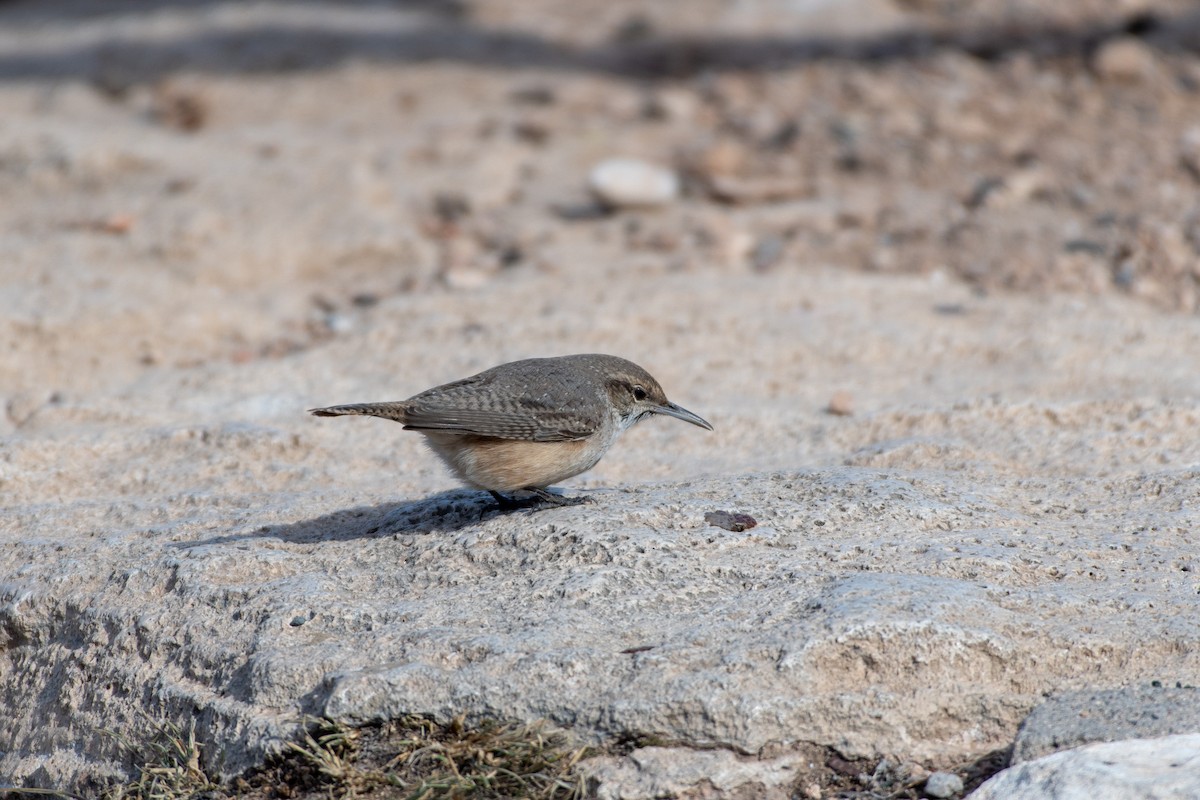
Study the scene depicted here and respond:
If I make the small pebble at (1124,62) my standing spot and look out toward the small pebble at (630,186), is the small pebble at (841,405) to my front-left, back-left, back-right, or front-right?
front-left

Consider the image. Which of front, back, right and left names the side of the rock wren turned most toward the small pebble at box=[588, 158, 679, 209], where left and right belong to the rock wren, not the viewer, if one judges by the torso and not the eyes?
left

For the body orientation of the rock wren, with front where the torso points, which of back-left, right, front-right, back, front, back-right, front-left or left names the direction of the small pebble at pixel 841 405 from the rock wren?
front-left

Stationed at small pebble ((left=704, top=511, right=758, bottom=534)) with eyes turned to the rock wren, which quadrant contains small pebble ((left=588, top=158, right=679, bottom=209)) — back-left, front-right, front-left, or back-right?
front-right

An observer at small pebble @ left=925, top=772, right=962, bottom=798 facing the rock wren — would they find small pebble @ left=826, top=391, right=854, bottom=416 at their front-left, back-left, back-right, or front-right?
front-right

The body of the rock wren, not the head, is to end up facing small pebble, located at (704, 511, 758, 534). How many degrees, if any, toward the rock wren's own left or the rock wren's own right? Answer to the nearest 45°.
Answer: approximately 45° to the rock wren's own right

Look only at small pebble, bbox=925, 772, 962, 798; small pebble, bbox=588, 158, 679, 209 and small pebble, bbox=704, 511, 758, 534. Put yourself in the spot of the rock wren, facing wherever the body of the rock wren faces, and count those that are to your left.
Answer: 1

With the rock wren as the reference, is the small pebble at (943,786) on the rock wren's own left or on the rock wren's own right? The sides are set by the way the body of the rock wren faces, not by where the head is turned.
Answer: on the rock wren's own right

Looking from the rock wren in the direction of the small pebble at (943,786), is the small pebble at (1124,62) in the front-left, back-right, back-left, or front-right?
back-left

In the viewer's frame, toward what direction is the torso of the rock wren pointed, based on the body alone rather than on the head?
to the viewer's right

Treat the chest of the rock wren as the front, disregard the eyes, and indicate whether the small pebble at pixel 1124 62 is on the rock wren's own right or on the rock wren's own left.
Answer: on the rock wren's own left
